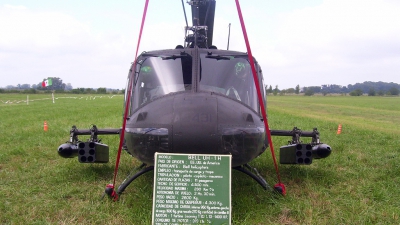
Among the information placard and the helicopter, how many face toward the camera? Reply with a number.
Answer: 2

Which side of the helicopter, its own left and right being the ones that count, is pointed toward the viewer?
front

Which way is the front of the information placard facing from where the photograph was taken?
facing the viewer
